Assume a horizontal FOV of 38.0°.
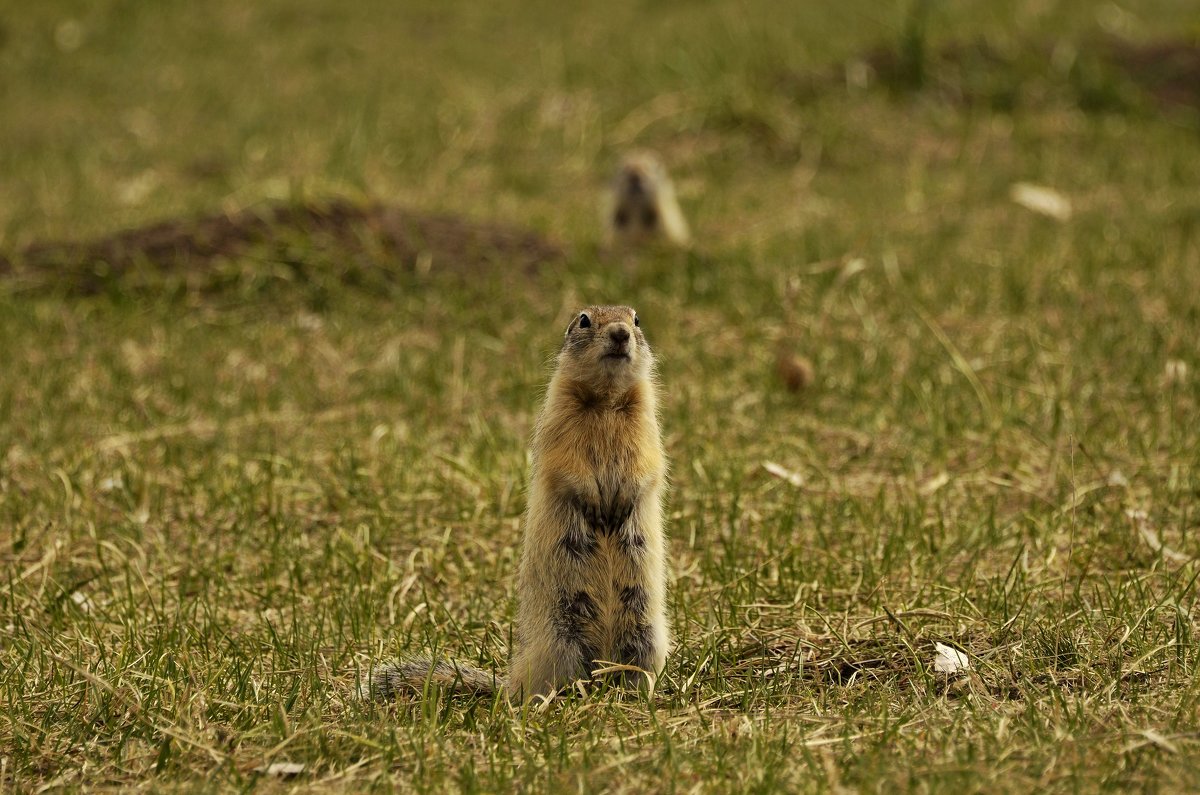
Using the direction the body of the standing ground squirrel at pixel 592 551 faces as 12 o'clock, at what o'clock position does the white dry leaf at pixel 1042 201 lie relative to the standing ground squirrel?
The white dry leaf is roughly at 7 o'clock from the standing ground squirrel.

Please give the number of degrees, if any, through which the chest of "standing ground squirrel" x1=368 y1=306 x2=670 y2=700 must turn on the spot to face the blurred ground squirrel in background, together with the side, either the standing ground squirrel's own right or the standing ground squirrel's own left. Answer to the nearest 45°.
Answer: approximately 180°

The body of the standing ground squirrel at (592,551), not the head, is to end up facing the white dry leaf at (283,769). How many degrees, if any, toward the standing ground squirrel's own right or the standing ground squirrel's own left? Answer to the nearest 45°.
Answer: approximately 45° to the standing ground squirrel's own right

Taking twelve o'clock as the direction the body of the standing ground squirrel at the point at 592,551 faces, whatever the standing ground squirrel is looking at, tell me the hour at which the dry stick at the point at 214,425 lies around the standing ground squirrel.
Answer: The dry stick is roughly at 5 o'clock from the standing ground squirrel.

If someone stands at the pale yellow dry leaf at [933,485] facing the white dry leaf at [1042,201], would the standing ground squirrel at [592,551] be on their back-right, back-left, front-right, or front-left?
back-left

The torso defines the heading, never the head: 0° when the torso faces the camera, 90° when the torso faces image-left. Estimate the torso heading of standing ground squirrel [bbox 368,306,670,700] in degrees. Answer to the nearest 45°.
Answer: approximately 0°

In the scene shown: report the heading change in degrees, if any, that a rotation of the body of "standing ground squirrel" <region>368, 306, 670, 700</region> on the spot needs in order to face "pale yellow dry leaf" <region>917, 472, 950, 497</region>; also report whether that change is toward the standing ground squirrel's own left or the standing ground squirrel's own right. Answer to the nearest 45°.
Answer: approximately 135° to the standing ground squirrel's own left

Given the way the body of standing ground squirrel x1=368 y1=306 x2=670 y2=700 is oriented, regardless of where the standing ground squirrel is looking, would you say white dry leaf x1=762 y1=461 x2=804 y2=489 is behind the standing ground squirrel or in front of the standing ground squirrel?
behind

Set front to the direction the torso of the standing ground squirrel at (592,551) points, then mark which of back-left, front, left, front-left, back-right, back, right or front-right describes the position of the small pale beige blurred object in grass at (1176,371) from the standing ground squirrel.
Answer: back-left
